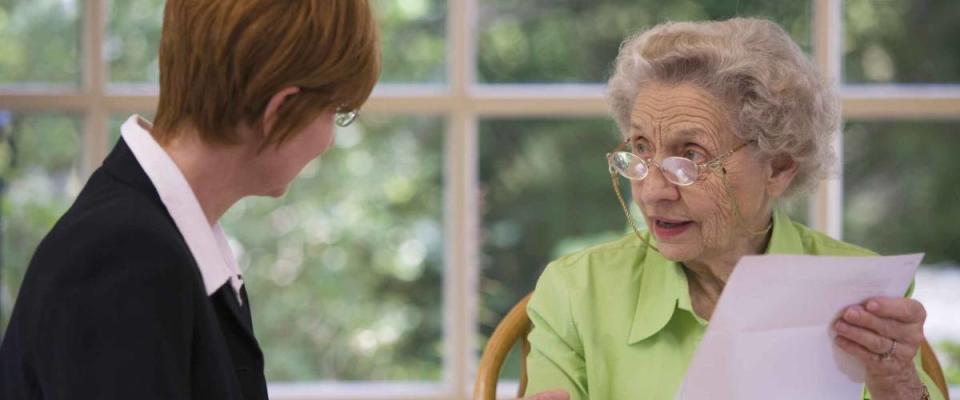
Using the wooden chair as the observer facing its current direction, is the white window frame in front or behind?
behind

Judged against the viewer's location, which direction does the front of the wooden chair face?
facing the viewer

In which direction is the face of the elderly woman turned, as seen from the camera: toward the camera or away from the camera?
toward the camera
